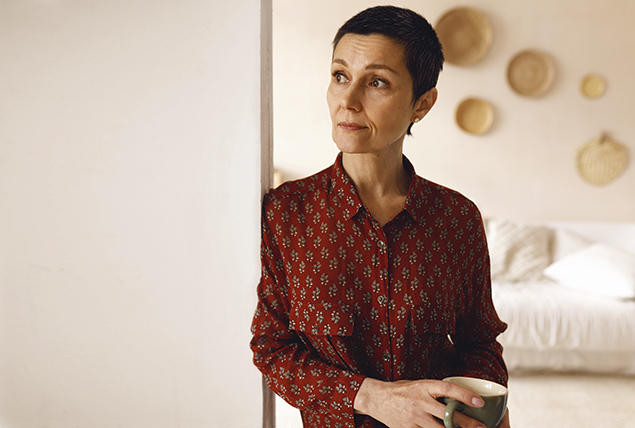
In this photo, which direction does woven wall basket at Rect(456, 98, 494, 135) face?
toward the camera

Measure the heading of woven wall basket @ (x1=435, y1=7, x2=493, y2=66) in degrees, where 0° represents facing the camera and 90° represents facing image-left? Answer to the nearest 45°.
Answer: approximately 0°

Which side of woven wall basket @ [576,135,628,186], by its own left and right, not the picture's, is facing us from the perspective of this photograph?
front

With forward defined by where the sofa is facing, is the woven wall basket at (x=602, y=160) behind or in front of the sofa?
behind

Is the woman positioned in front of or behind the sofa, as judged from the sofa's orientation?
in front

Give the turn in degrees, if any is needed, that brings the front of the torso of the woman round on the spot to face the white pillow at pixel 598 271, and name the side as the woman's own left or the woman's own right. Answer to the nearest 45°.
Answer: approximately 135° to the woman's own left

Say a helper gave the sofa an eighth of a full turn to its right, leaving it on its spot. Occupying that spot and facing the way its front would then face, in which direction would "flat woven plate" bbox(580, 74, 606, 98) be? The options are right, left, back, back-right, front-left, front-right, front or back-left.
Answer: back-right

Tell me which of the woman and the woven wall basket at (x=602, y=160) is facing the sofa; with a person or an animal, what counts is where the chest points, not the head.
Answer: the woven wall basket

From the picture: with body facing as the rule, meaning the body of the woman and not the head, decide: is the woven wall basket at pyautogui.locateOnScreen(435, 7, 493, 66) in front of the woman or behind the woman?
behind

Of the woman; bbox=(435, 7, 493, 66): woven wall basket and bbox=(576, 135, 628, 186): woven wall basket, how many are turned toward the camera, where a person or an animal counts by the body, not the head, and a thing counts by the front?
3

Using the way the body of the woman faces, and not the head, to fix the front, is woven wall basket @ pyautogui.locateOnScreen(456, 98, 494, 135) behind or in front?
behind
